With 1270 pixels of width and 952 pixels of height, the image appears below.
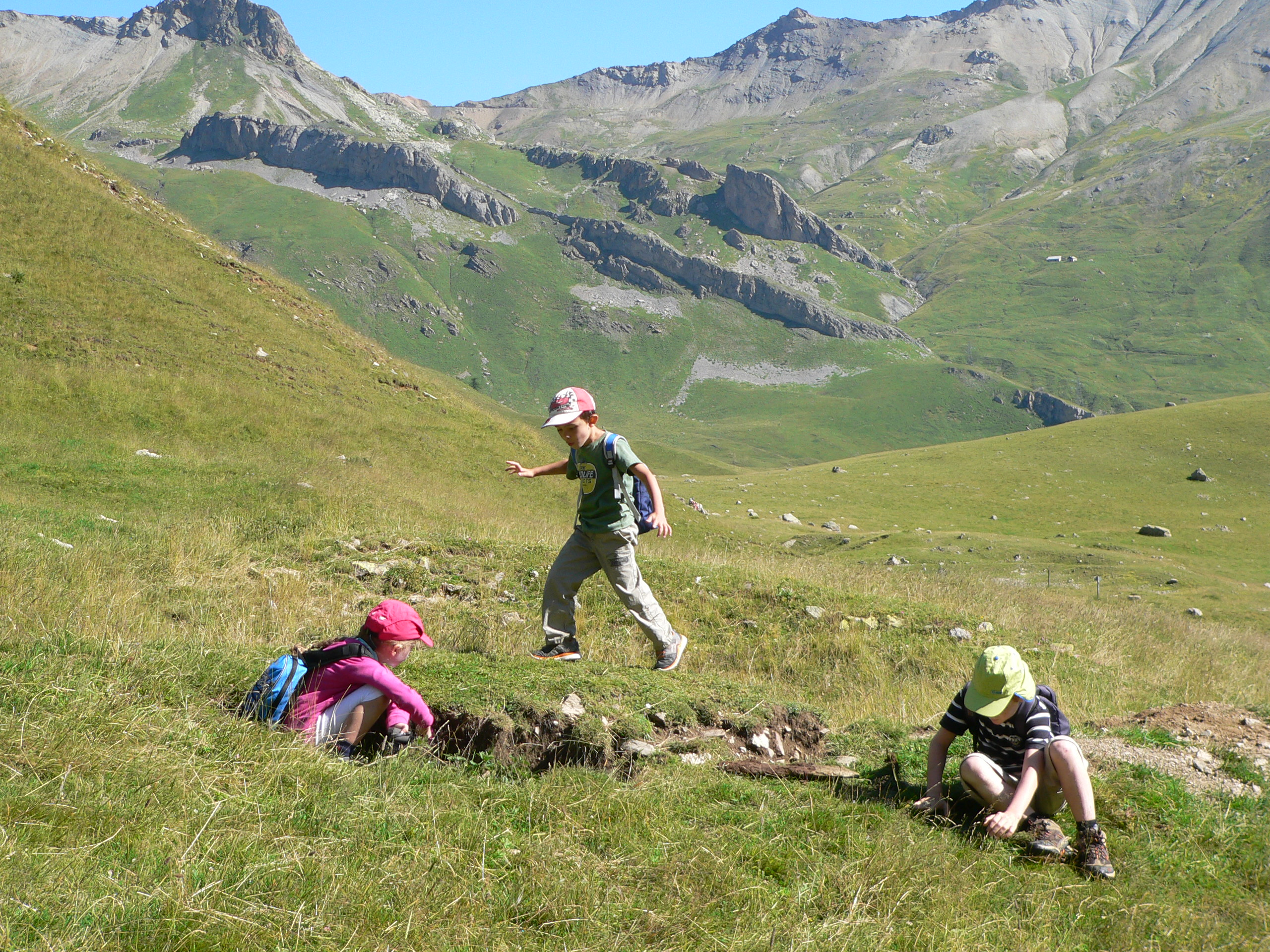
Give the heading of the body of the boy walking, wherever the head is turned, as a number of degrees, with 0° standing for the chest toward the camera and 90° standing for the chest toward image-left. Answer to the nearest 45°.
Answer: approximately 45°

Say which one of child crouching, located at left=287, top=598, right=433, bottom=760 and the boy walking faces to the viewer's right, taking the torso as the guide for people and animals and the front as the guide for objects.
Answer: the child crouching

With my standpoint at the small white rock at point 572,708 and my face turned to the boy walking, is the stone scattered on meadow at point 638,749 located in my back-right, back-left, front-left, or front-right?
back-right

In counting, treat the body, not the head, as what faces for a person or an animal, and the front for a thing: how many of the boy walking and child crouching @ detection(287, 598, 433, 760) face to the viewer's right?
1

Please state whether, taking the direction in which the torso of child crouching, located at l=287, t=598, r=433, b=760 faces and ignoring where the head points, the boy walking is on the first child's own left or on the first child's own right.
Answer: on the first child's own left

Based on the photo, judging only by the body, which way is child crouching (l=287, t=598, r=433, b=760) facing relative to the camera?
to the viewer's right

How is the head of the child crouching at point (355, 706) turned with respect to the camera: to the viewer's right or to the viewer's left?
to the viewer's right

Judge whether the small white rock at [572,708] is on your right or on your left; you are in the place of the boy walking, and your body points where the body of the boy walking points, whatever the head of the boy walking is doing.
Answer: on your left

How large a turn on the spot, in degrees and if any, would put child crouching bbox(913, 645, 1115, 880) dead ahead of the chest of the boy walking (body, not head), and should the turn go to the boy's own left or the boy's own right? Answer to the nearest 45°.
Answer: approximately 90° to the boy's own left
